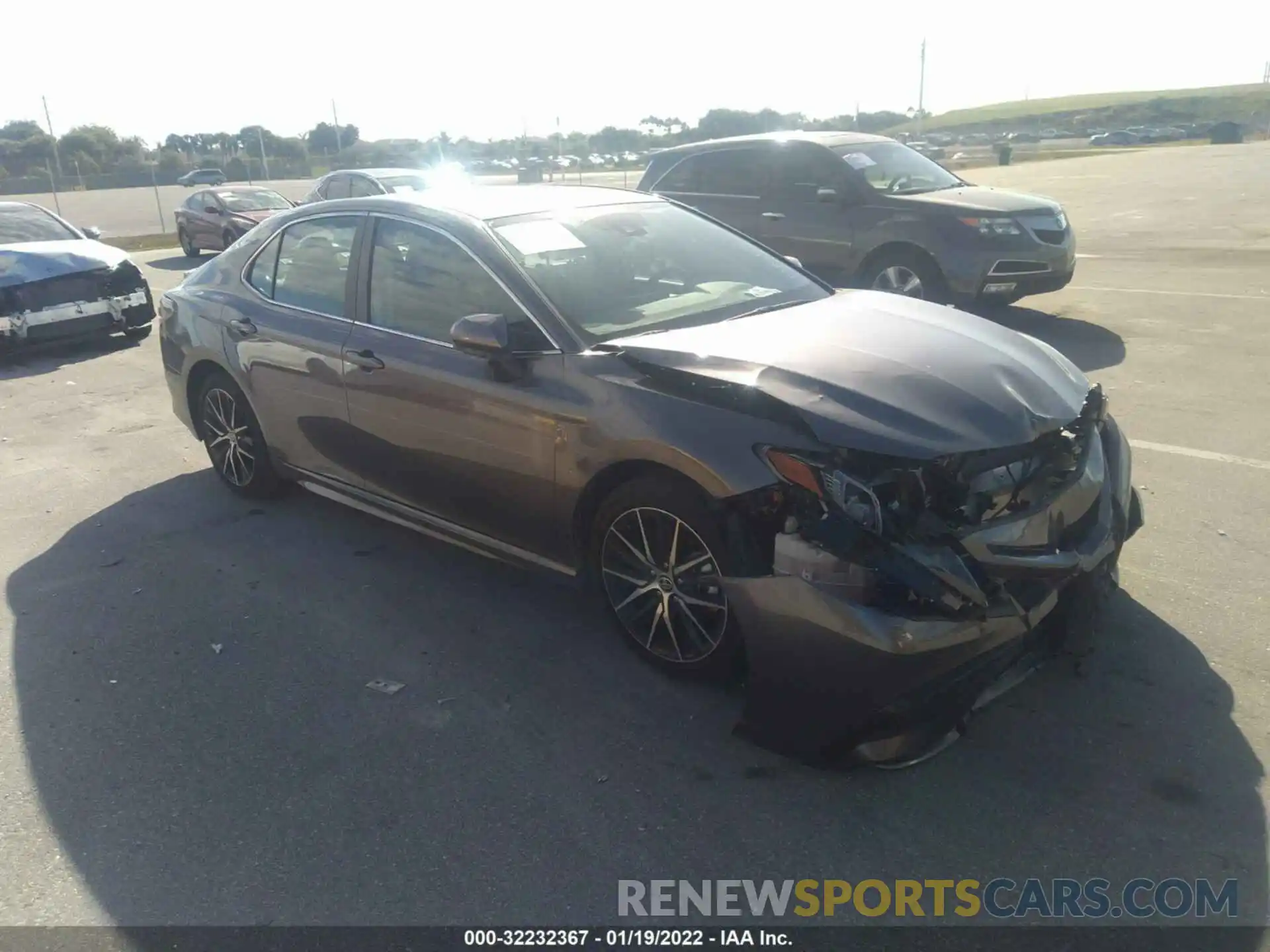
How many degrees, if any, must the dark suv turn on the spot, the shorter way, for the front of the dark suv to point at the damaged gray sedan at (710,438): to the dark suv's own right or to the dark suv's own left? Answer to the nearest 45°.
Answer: approximately 45° to the dark suv's own right

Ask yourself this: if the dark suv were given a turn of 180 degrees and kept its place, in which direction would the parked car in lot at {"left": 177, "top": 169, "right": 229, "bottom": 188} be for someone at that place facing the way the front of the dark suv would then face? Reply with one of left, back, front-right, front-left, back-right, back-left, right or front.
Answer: front

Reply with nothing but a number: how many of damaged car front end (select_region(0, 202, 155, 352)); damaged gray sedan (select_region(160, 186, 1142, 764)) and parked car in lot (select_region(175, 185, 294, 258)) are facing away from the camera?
0

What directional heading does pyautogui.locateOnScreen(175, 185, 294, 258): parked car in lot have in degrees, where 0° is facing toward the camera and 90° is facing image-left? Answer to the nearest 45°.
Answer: approximately 315°

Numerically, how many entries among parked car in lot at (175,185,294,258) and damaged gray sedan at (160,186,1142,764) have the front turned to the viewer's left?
0

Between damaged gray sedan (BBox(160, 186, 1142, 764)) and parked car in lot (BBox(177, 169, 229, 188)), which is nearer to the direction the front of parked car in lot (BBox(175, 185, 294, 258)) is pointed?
the damaged gray sedan

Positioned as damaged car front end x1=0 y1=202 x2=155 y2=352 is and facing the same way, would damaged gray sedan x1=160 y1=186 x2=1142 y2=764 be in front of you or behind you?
in front

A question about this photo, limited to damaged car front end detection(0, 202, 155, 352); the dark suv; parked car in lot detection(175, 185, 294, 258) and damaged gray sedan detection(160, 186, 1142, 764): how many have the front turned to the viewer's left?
0

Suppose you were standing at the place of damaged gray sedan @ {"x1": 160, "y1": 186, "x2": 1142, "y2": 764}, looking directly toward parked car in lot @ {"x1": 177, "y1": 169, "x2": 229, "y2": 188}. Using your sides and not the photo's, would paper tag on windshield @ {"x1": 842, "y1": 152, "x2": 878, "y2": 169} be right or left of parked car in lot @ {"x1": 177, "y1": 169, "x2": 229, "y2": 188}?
right

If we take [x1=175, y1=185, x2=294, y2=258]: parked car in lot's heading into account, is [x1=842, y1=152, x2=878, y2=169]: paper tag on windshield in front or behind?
in front

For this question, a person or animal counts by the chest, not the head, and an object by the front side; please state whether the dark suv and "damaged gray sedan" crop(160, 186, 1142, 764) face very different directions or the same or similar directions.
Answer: same or similar directions

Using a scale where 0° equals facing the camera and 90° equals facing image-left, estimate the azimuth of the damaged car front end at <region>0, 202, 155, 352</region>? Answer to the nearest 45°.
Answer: approximately 315°

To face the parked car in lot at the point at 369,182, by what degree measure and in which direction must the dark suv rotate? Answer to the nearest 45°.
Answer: approximately 180°

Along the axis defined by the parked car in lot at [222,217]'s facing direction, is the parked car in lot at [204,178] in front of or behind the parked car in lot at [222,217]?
behind

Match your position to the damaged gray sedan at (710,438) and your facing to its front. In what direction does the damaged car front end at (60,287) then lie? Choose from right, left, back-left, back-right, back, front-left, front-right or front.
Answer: back

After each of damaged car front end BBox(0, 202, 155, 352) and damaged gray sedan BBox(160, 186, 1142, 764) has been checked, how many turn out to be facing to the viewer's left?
0

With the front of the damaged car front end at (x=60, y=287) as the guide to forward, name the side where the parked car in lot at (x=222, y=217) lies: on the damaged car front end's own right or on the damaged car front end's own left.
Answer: on the damaged car front end's own left

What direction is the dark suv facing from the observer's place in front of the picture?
facing the viewer and to the right of the viewer
